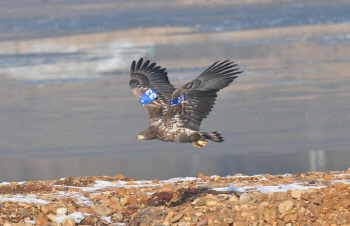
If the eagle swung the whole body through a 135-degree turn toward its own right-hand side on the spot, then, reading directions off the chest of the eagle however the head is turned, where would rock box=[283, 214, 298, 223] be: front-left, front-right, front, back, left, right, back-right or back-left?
right

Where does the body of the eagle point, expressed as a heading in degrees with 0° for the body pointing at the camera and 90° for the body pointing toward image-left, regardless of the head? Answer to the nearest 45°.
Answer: approximately 90°

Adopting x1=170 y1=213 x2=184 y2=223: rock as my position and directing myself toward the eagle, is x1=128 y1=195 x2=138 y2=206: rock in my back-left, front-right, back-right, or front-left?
front-left

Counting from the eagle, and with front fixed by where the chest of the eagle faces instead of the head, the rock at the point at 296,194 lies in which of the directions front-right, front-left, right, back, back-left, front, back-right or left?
back-left
